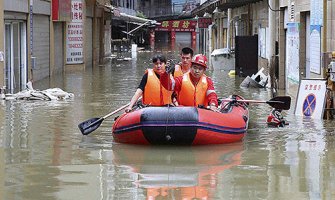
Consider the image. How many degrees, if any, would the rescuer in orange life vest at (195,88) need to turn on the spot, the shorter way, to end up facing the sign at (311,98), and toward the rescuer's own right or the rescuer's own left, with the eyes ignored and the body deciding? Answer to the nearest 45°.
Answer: approximately 135° to the rescuer's own left

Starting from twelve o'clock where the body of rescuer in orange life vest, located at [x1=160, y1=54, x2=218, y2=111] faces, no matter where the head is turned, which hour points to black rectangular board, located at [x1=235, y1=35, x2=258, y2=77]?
The black rectangular board is roughly at 6 o'clock from the rescuer in orange life vest.

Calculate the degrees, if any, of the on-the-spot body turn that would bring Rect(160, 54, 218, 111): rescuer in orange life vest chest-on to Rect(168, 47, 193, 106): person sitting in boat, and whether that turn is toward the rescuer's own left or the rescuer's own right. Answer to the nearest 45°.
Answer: approximately 180°

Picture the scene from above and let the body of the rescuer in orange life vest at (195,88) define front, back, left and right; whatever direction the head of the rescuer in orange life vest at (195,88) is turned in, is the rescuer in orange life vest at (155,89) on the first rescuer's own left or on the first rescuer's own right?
on the first rescuer's own right

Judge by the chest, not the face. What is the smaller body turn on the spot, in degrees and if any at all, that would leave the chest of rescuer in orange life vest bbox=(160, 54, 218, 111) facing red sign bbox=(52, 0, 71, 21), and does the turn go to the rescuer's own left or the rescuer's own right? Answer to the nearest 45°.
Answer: approximately 180°

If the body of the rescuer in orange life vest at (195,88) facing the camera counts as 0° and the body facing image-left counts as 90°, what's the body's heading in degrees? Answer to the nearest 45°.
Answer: approximately 0°
